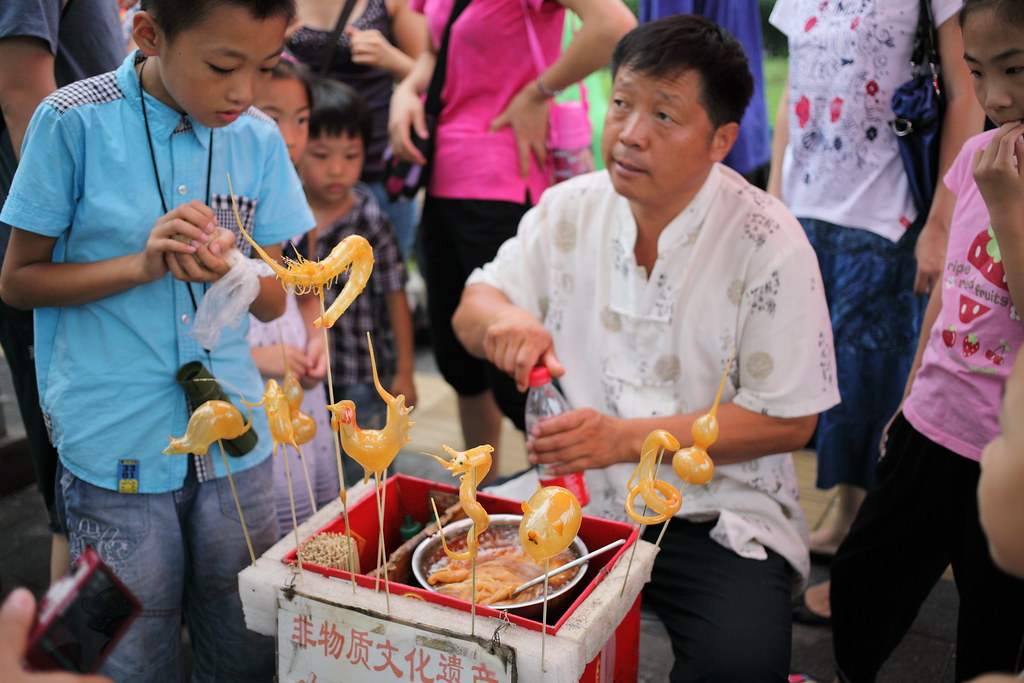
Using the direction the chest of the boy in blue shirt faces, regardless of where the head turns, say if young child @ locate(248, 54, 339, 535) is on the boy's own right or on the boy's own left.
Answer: on the boy's own left

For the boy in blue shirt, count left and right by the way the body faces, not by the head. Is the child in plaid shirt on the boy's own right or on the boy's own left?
on the boy's own left

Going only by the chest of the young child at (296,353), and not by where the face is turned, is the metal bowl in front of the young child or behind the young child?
in front

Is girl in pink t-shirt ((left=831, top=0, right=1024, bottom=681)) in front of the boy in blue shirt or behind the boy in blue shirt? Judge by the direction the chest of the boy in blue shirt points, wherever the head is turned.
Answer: in front

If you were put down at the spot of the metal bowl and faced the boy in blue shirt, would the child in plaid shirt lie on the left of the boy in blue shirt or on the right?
right

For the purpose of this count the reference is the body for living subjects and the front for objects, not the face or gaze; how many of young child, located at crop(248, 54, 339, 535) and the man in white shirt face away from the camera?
0

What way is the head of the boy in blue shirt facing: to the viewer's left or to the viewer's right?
to the viewer's right

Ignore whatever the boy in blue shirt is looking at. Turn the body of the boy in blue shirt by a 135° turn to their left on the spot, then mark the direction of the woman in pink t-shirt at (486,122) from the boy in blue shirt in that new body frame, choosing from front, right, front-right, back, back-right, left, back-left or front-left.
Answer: front-right
